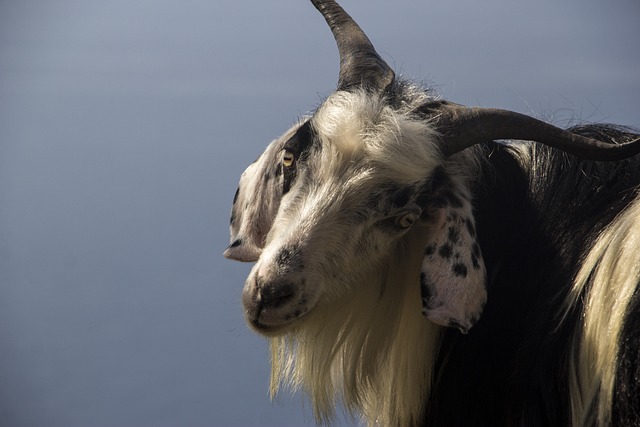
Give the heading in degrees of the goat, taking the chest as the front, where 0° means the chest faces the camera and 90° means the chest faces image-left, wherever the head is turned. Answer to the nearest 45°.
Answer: approximately 45°
